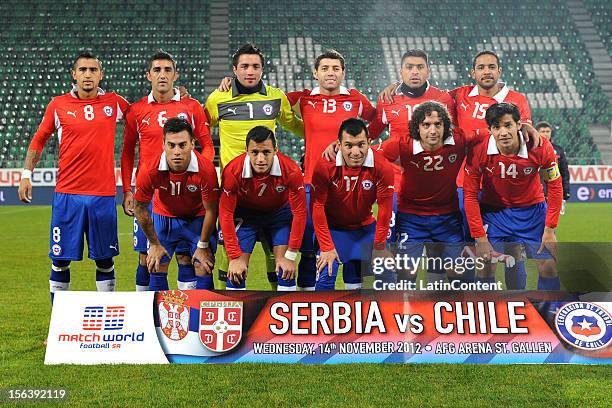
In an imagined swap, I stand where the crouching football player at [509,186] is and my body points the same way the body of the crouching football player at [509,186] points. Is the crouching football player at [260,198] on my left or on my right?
on my right

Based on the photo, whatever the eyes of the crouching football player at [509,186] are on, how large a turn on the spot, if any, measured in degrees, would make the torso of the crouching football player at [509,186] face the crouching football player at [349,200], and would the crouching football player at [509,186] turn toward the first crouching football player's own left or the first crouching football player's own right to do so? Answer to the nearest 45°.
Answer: approximately 45° to the first crouching football player's own right

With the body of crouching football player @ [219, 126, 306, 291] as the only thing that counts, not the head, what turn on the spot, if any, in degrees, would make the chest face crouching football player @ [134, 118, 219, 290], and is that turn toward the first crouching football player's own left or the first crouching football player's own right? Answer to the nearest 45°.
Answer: approximately 90° to the first crouching football player's own right

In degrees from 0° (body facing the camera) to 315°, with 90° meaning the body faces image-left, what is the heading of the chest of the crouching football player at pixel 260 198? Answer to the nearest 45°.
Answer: approximately 0°

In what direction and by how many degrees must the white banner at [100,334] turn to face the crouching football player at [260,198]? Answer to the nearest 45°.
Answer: approximately 90° to its left
